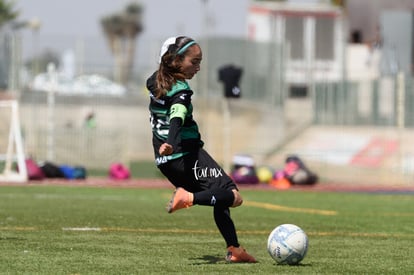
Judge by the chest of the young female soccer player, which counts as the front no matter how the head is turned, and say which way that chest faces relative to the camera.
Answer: to the viewer's right

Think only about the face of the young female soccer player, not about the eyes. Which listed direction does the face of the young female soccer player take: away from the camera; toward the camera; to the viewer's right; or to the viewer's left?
to the viewer's right

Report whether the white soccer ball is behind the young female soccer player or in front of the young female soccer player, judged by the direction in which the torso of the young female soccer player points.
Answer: in front
